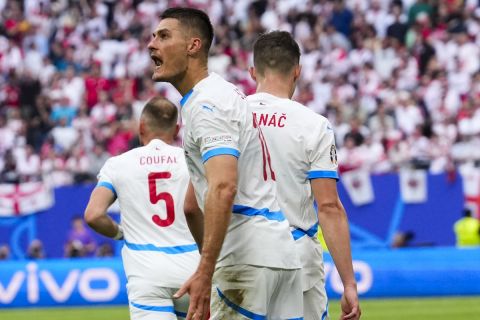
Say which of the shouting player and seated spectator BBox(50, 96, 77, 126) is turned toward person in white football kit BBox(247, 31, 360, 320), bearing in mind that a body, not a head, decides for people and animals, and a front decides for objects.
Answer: the seated spectator

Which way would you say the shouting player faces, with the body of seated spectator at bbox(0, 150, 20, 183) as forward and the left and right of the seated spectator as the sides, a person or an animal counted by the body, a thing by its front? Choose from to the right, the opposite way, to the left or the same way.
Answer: to the right

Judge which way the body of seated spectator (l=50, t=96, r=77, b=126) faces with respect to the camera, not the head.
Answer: toward the camera

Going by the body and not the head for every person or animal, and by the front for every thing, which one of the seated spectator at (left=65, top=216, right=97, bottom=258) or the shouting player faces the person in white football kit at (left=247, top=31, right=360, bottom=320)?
the seated spectator

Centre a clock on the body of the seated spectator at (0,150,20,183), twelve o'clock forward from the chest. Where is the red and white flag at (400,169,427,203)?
The red and white flag is roughly at 10 o'clock from the seated spectator.

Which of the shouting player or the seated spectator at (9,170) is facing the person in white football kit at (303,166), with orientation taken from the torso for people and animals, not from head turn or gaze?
the seated spectator

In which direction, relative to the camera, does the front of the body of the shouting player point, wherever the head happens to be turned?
to the viewer's left

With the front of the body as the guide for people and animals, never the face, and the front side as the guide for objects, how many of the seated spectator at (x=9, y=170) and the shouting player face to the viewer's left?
1

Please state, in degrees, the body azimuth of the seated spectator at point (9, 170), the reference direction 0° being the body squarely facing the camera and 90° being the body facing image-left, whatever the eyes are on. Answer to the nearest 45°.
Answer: approximately 0°

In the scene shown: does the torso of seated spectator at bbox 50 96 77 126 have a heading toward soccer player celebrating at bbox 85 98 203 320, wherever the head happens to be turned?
yes

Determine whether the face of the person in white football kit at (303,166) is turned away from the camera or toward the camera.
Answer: away from the camera

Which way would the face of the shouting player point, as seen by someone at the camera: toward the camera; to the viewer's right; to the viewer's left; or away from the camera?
to the viewer's left

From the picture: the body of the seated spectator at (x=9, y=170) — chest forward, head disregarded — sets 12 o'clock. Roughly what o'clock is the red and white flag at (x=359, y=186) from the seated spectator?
The red and white flag is roughly at 10 o'clock from the seated spectator.

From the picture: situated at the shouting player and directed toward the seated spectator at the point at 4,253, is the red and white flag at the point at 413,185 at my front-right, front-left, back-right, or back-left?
front-right

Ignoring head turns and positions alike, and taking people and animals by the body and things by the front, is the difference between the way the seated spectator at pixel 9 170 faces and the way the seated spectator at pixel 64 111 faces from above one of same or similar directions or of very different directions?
same or similar directions

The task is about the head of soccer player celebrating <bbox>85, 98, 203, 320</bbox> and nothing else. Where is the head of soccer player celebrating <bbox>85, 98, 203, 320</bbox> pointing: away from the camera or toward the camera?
away from the camera
